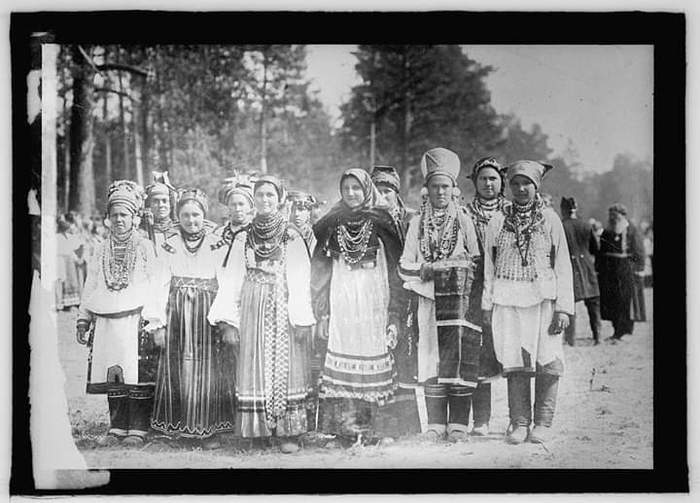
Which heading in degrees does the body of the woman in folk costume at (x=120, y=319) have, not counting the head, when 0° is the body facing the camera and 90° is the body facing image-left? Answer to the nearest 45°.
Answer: approximately 0°

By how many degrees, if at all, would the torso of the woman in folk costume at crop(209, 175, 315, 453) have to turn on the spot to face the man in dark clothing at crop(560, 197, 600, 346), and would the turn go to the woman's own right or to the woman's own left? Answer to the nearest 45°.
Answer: approximately 90° to the woman's own left

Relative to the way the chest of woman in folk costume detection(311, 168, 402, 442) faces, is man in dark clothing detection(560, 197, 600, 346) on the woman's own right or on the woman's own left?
on the woman's own left

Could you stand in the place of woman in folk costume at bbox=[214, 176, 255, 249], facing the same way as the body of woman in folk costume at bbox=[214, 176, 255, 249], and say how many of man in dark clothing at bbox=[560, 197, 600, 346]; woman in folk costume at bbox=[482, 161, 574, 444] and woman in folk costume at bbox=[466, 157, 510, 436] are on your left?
3

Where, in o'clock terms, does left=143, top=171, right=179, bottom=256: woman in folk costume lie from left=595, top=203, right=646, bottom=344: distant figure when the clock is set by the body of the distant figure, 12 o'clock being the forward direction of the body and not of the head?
The woman in folk costume is roughly at 1 o'clock from the distant figure.
